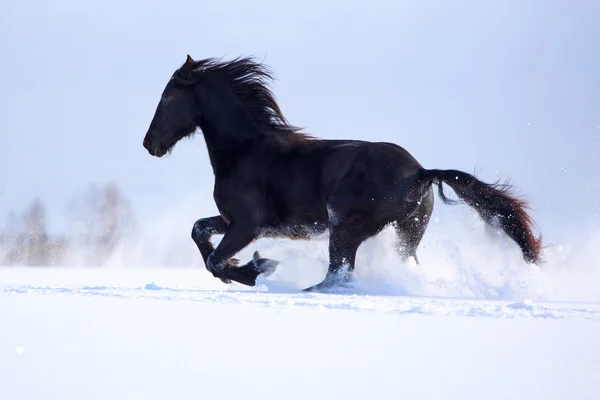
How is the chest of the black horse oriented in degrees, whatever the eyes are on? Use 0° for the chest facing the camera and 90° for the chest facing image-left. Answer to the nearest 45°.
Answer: approximately 90°
